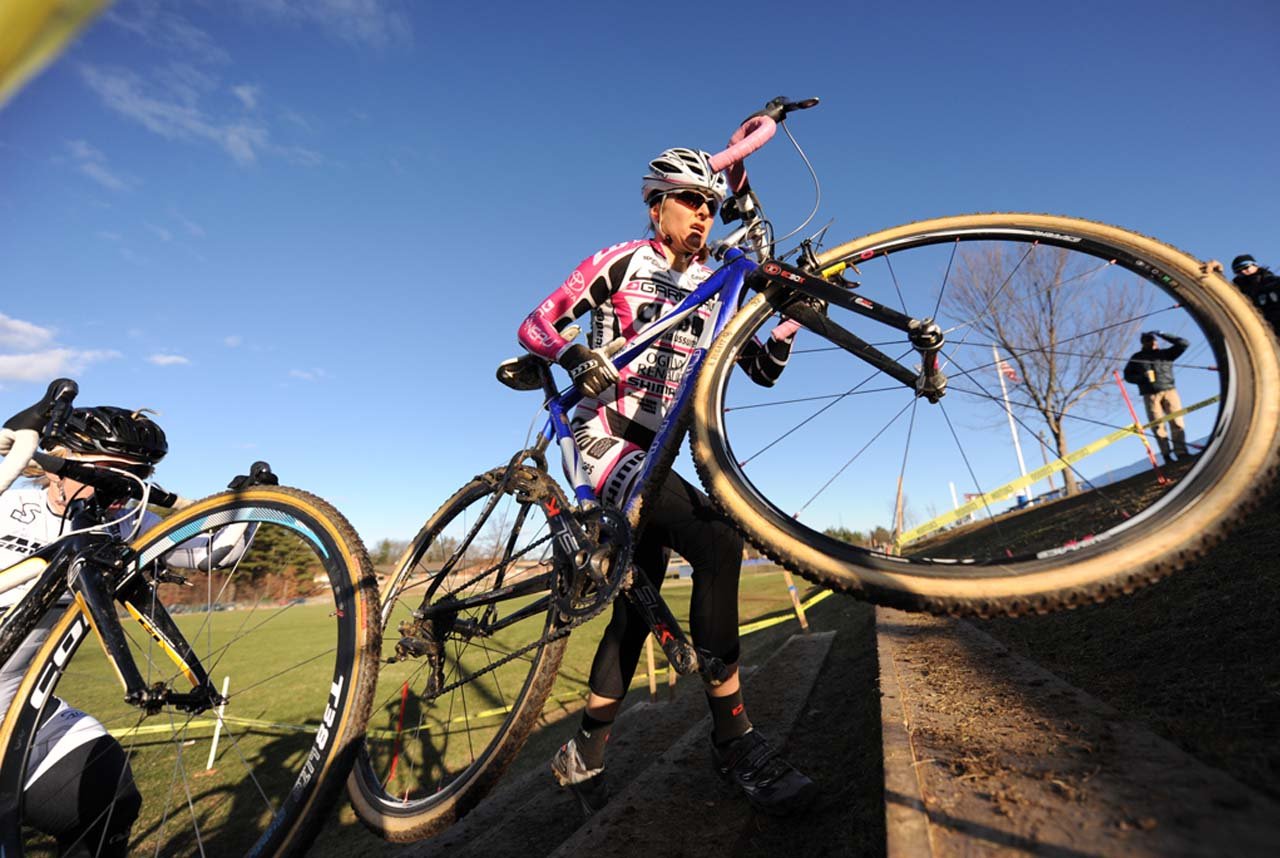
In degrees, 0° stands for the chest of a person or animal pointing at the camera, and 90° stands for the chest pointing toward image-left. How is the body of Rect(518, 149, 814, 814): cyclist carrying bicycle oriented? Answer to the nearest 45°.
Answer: approximately 315°

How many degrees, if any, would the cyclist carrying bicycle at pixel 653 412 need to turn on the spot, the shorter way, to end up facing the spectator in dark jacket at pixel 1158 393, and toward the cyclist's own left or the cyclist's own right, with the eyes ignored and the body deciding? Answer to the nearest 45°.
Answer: approximately 90° to the cyclist's own left

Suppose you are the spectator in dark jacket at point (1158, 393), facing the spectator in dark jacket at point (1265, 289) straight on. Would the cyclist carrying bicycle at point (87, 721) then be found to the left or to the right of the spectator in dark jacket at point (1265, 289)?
right

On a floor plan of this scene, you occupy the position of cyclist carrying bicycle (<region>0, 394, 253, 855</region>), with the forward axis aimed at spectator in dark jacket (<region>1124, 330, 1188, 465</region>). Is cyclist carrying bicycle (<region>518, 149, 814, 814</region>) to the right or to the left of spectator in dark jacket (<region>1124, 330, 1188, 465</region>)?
right

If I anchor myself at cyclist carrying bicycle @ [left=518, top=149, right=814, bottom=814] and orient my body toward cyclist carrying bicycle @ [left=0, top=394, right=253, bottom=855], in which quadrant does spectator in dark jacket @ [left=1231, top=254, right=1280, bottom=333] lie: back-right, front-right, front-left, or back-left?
back-right

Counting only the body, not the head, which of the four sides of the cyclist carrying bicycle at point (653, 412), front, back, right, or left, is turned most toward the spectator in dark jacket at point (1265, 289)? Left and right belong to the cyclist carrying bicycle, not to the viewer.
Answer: left

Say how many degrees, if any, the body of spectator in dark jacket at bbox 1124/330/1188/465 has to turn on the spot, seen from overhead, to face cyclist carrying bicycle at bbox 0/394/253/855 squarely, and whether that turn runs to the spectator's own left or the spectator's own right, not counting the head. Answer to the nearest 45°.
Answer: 0° — they already face them

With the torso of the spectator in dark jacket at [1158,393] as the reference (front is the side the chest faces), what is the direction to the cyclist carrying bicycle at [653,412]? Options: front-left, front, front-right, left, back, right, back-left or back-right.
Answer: front

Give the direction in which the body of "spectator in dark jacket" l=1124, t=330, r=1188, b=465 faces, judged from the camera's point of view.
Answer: toward the camera

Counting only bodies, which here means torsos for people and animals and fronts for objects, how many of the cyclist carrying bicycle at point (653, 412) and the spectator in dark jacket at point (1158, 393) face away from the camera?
0
